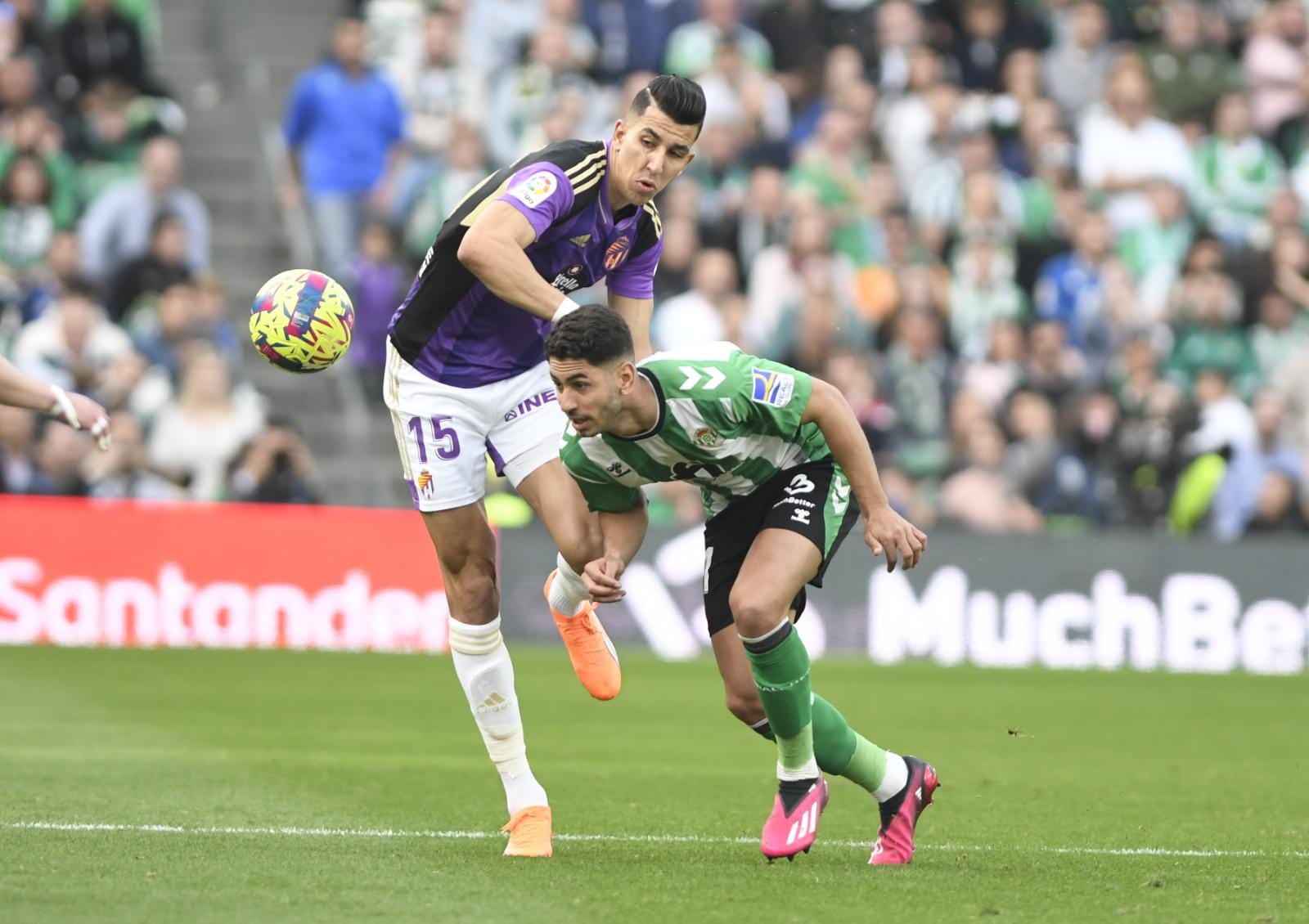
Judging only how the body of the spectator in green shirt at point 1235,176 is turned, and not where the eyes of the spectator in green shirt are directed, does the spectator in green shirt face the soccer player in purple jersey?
yes

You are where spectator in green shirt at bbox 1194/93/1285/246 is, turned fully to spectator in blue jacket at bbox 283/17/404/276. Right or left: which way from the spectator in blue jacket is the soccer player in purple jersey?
left

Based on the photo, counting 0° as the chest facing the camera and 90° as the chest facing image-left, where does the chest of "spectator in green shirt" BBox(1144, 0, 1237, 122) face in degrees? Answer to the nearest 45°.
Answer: approximately 0°

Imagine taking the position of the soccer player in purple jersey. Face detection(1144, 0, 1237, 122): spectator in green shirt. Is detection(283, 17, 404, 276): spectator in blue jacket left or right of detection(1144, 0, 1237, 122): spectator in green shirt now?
left

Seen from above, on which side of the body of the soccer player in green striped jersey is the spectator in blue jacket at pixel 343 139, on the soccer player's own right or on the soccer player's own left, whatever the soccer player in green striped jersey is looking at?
on the soccer player's own right

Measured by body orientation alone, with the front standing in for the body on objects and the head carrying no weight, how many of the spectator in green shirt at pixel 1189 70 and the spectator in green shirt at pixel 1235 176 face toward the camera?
2

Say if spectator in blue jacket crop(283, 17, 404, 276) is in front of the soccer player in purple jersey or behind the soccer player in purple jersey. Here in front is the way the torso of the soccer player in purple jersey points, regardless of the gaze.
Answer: behind

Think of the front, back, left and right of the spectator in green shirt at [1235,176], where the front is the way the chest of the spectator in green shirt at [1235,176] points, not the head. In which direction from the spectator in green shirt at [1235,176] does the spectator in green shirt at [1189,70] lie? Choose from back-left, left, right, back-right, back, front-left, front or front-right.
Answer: back

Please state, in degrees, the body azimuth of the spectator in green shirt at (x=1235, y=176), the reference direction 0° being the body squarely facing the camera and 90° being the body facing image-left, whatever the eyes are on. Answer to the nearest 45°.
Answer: approximately 0°

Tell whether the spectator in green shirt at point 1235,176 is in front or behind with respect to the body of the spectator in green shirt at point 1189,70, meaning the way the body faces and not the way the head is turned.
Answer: in front

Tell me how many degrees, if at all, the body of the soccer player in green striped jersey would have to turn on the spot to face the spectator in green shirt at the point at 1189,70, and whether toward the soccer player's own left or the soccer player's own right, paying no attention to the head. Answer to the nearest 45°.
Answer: approximately 135° to the soccer player's own right
